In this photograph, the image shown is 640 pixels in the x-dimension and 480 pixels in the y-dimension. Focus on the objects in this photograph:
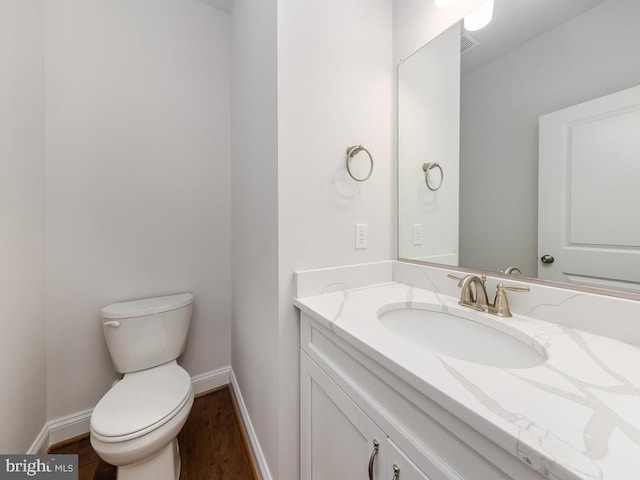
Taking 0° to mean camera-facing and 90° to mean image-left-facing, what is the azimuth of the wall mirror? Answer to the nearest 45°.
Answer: approximately 45°

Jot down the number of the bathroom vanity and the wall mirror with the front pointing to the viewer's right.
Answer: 0

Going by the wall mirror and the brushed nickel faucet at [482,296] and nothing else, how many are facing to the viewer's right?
0

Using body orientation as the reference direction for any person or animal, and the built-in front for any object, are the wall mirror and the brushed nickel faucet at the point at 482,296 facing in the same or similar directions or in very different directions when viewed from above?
same or similar directions

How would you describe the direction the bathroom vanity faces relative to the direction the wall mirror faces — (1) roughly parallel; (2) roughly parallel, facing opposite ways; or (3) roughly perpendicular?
roughly parallel

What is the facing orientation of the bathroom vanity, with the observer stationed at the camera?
facing the viewer and to the left of the viewer
